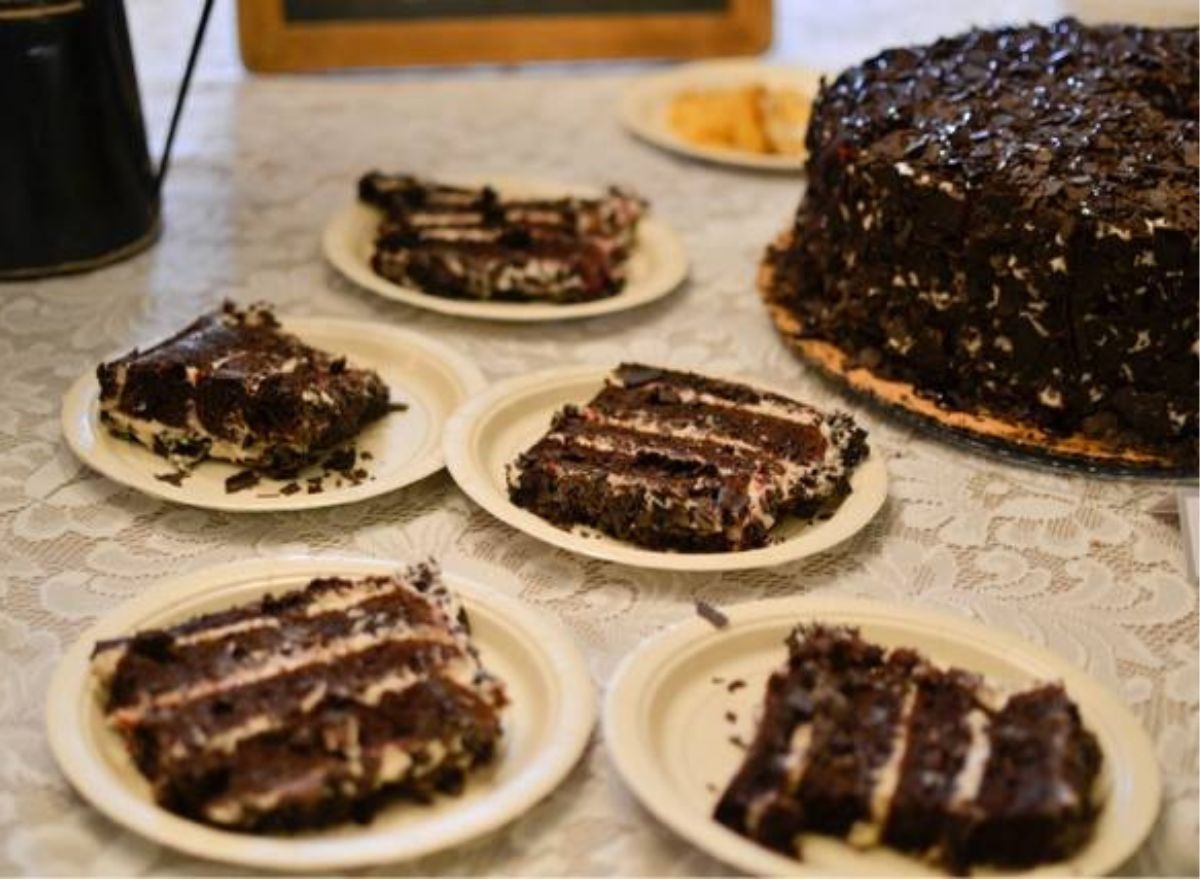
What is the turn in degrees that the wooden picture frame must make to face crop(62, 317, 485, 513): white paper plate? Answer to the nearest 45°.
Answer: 0° — it already faces it

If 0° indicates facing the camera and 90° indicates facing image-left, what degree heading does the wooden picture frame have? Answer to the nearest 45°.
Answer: approximately 0°

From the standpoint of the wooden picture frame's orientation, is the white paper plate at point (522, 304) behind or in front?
in front

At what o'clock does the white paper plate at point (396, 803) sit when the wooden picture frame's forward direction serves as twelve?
The white paper plate is roughly at 12 o'clock from the wooden picture frame.

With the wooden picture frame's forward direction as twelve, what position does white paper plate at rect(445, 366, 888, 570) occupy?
The white paper plate is roughly at 12 o'clock from the wooden picture frame.

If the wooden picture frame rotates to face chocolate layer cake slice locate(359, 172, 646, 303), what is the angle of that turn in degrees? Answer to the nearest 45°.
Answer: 0° — it already faces it

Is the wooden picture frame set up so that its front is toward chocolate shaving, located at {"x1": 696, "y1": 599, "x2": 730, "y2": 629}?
yes

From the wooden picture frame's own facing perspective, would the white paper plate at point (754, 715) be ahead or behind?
ahead

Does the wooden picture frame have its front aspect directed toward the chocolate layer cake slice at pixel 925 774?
yes
